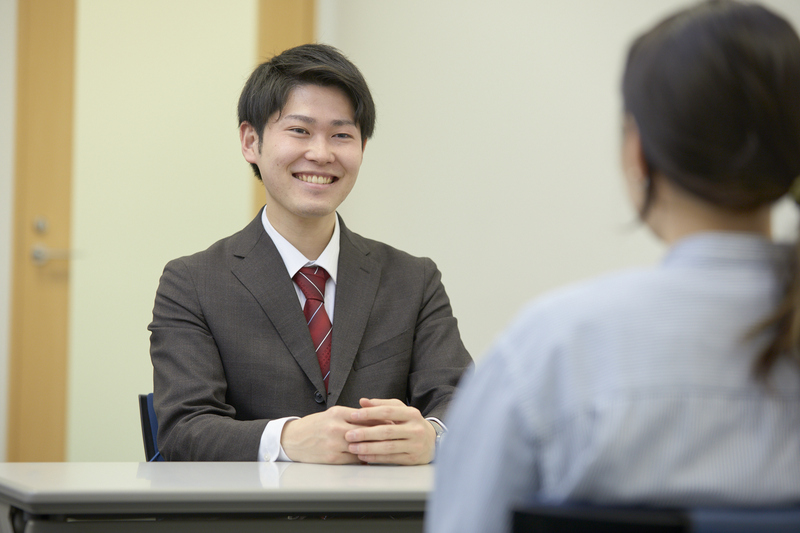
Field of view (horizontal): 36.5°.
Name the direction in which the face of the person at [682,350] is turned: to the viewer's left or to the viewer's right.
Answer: to the viewer's left

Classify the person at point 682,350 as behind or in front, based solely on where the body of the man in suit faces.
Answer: in front

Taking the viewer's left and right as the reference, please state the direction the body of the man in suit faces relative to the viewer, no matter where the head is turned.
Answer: facing the viewer and to the right of the viewer

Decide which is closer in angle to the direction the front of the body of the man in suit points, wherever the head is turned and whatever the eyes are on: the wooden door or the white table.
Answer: the white table

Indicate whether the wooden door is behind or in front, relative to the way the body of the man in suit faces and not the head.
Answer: behind

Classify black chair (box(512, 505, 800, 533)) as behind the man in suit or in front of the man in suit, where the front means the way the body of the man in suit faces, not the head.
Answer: in front

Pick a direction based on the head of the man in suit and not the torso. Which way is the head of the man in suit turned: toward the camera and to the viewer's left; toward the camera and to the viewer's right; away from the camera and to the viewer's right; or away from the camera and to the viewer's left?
toward the camera and to the viewer's right
